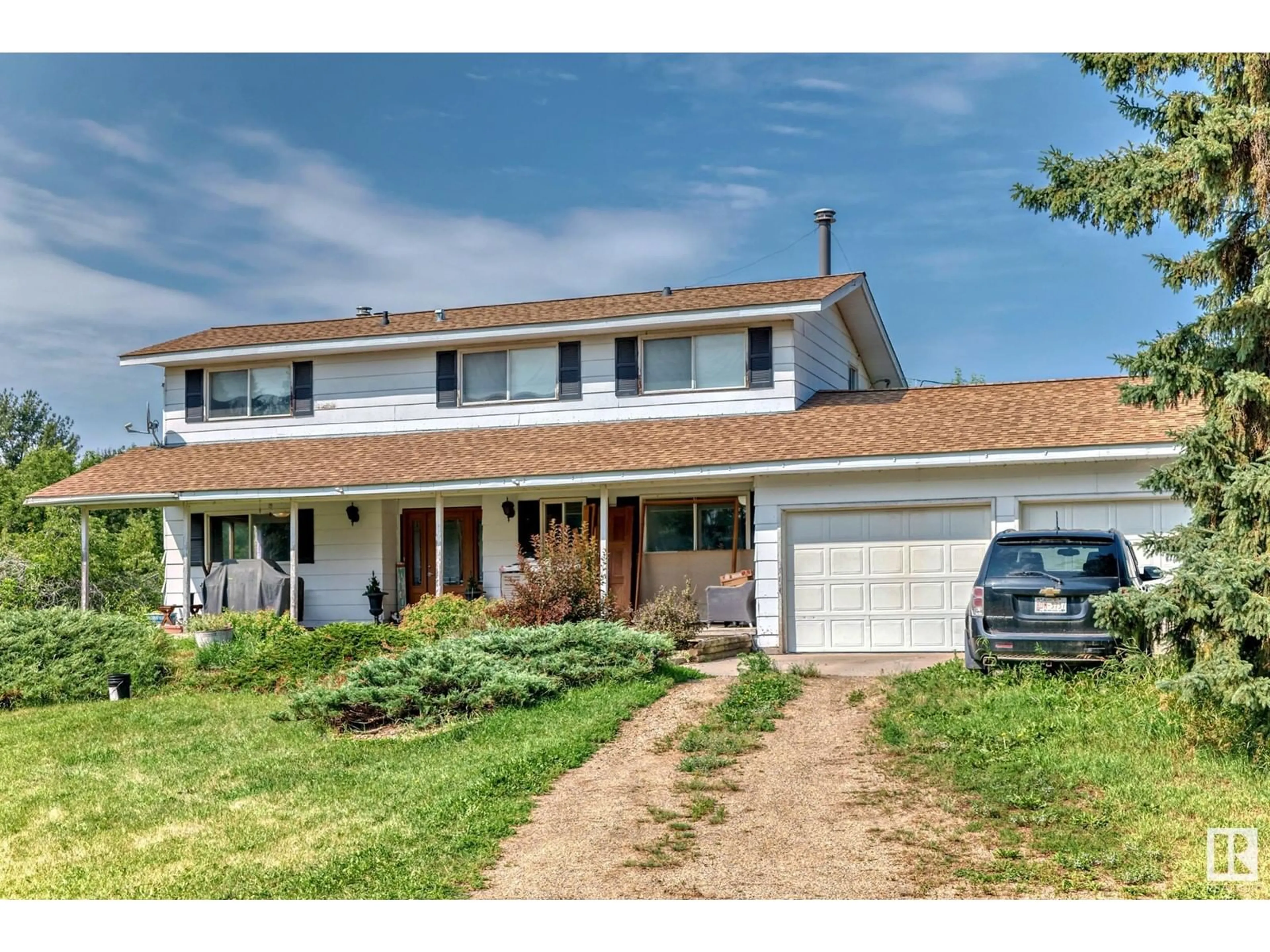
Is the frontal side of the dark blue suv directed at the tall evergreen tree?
no

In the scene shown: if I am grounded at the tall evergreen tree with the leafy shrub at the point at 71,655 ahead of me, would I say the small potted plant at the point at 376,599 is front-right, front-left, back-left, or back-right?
front-right

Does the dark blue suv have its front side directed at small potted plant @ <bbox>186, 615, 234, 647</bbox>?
no

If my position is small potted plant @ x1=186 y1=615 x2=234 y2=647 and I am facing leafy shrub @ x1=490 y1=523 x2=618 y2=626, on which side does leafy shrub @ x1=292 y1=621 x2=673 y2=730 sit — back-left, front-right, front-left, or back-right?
front-right

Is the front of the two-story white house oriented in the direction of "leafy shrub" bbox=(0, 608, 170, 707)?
no

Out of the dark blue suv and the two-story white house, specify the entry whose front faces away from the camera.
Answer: the dark blue suv

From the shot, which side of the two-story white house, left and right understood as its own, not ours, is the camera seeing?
front

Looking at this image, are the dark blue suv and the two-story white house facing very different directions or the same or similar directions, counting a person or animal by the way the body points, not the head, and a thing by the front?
very different directions

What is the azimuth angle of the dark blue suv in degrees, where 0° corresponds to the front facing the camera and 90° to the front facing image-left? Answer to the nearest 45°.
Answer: approximately 180°

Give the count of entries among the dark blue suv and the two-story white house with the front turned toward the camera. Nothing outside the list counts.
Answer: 1
